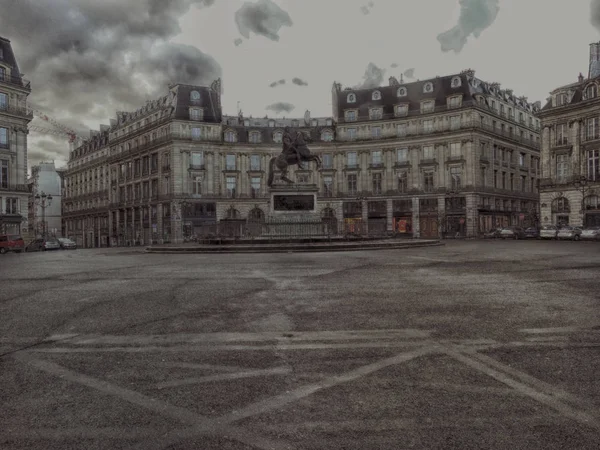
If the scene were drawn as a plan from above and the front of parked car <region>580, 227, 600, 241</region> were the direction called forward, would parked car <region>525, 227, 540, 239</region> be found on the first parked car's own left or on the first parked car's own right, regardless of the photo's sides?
on the first parked car's own right

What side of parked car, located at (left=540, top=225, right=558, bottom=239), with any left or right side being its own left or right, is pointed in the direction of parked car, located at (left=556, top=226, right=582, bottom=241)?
left

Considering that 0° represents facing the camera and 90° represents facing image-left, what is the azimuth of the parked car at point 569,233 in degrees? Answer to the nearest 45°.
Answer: approximately 45°

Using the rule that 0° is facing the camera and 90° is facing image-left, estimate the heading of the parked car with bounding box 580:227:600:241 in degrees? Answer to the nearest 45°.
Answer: approximately 45°

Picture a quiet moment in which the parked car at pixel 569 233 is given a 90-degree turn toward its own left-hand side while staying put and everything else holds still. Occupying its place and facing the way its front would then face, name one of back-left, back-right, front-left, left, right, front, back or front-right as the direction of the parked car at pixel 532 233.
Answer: back
